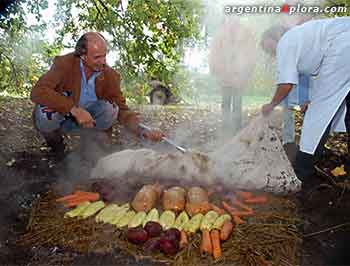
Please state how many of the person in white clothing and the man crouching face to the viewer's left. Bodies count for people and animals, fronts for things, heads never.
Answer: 1

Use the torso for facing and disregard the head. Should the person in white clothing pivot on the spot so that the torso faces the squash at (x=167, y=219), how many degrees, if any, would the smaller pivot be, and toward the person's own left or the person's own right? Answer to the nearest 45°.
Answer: approximately 45° to the person's own left

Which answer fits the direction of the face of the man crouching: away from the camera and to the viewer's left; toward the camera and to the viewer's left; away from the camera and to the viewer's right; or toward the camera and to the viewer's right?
toward the camera and to the viewer's right

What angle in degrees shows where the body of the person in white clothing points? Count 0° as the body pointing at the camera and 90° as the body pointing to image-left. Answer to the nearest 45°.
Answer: approximately 90°

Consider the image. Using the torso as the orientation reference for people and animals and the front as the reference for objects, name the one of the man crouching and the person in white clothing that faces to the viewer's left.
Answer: the person in white clothing

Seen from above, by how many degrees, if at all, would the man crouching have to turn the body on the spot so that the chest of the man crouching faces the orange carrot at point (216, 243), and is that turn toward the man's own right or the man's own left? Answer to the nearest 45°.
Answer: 0° — they already face it

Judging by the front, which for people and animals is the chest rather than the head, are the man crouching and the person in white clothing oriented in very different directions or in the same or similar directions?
very different directions
